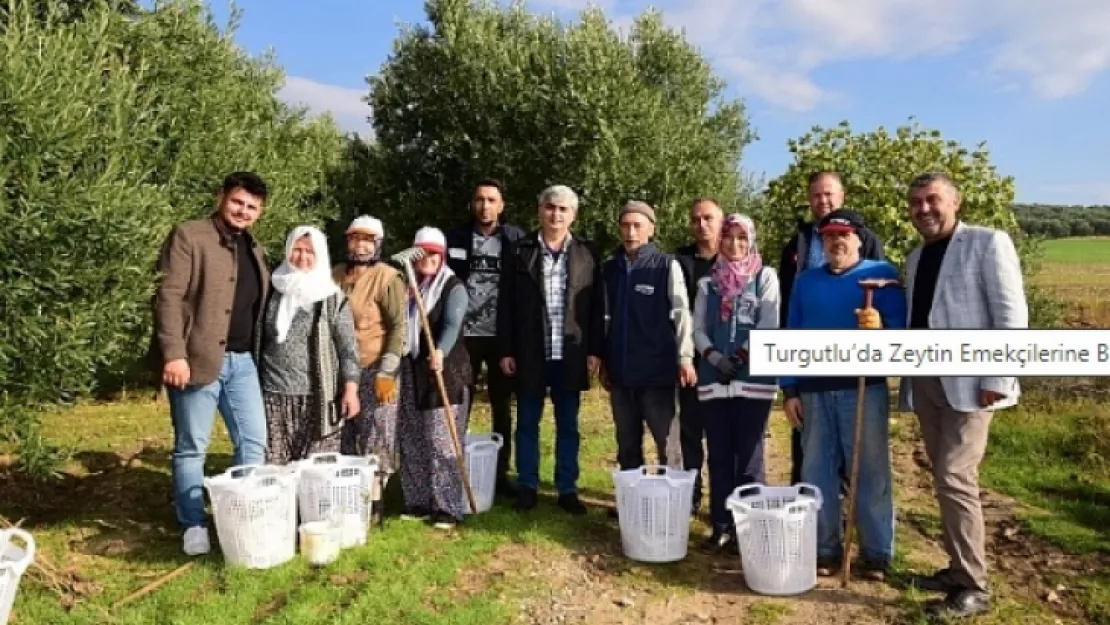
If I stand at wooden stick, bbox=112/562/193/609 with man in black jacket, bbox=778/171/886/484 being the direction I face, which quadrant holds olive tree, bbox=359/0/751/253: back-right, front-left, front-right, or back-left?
front-left

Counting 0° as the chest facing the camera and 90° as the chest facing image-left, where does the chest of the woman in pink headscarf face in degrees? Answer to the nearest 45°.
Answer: approximately 0°

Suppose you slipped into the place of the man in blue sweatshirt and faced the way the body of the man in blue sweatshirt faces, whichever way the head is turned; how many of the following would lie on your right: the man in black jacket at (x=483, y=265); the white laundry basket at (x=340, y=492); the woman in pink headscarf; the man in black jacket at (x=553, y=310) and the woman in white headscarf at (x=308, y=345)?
5

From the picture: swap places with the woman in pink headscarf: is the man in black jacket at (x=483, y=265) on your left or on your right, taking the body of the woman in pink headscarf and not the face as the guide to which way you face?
on your right

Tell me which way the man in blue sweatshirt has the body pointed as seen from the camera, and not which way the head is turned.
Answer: toward the camera

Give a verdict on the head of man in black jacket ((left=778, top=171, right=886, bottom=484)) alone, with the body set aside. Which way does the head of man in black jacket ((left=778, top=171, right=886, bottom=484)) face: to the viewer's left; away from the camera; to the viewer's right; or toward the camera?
toward the camera

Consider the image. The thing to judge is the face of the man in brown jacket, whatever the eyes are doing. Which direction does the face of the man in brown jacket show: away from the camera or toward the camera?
toward the camera

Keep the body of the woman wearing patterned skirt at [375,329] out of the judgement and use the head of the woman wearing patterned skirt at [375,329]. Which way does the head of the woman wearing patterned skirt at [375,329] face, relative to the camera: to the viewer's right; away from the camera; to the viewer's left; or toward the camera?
toward the camera

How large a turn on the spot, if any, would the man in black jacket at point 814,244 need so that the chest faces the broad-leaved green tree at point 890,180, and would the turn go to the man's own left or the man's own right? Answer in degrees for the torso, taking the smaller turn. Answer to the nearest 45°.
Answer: approximately 180°

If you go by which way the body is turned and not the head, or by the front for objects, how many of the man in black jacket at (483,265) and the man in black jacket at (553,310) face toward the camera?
2

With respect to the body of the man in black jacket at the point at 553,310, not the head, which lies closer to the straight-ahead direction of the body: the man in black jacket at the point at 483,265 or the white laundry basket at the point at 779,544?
the white laundry basket

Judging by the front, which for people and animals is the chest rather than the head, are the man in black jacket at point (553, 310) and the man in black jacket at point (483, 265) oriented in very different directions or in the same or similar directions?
same or similar directions

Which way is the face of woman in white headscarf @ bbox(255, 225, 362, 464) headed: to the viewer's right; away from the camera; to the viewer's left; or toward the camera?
toward the camera

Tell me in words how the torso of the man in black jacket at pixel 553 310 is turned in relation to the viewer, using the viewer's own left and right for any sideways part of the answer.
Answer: facing the viewer

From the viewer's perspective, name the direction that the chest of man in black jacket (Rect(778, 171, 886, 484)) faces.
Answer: toward the camera

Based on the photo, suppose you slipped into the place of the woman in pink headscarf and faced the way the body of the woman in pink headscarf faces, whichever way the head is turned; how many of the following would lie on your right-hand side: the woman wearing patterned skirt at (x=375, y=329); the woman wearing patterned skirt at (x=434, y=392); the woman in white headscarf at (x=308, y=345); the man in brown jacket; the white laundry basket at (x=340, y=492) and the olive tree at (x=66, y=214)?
6

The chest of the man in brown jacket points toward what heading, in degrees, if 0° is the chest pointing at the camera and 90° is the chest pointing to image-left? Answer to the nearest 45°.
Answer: approximately 315°

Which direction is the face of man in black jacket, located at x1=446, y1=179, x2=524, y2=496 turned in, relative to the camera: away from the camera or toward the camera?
toward the camera
